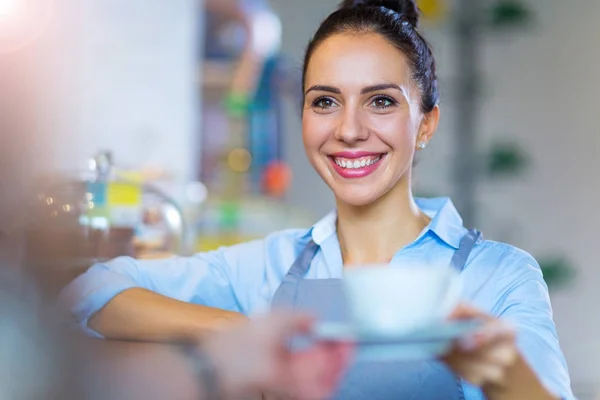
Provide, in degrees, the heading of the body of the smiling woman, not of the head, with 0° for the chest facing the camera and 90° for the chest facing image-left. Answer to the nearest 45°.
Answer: approximately 0°

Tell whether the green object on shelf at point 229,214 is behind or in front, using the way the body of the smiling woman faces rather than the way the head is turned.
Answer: behind

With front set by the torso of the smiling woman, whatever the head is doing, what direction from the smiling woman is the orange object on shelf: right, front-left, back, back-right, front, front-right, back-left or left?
back

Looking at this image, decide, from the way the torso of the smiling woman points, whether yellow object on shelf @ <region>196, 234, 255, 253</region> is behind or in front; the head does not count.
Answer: behind

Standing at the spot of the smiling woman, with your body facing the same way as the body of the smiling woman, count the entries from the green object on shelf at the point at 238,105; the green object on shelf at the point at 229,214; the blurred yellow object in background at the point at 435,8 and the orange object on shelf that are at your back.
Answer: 4

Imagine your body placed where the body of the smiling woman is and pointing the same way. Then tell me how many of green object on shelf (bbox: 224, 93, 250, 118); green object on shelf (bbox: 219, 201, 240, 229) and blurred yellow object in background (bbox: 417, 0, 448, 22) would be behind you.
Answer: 3
